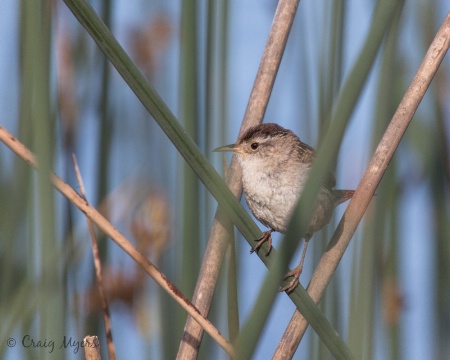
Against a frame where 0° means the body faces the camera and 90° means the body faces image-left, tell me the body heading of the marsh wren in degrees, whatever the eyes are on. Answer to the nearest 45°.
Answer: approximately 45°
